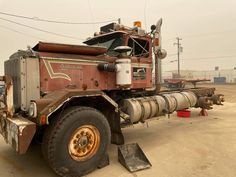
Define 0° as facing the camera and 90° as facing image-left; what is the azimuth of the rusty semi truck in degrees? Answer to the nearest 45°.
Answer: approximately 45°
